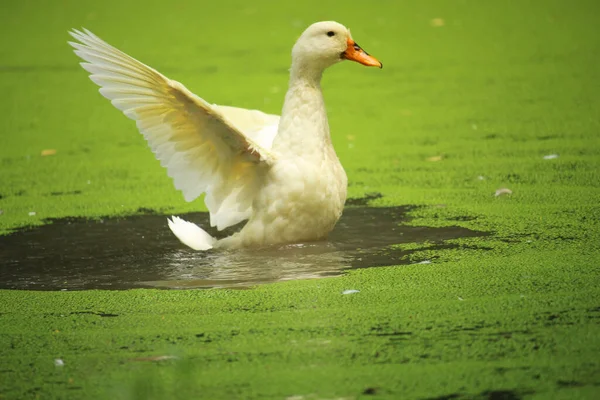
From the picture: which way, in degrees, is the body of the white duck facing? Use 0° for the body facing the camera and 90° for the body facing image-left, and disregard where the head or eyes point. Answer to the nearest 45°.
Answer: approximately 270°
